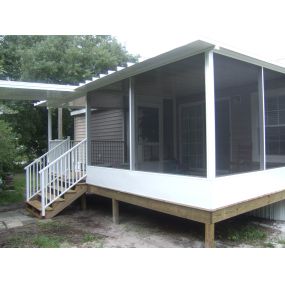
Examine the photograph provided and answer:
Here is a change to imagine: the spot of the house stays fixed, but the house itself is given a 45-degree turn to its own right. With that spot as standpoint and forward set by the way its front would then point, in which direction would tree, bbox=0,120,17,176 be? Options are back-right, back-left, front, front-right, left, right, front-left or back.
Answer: front

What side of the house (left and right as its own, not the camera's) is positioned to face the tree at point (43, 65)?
right

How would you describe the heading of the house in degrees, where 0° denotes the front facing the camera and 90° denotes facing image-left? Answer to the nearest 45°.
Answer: approximately 45°
